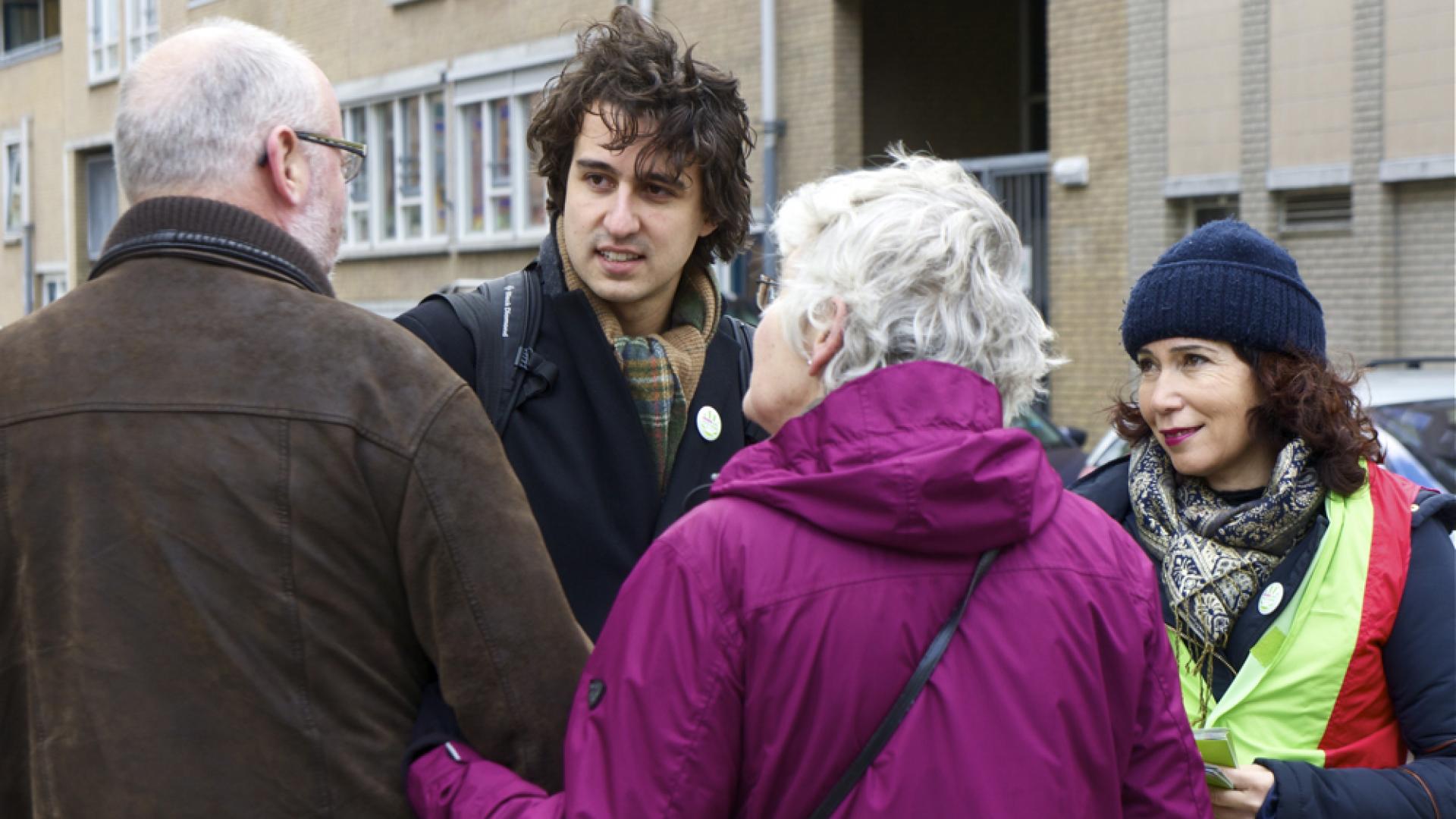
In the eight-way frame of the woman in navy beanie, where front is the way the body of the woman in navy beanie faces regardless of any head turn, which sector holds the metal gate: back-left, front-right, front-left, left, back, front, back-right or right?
back-right

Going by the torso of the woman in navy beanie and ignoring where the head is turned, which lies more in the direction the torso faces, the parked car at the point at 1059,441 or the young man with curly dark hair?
the young man with curly dark hair

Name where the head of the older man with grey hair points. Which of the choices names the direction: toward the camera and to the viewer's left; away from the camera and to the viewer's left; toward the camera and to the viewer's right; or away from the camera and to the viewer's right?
away from the camera and to the viewer's right

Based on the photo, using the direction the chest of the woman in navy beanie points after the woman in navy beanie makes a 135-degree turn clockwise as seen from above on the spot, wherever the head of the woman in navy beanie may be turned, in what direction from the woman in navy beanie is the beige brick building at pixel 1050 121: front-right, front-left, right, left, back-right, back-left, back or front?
front

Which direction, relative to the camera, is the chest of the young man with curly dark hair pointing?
toward the camera

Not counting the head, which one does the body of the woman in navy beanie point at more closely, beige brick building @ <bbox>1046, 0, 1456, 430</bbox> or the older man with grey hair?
the older man with grey hair

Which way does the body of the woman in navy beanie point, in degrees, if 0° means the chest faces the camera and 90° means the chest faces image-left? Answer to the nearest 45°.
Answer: approximately 45°

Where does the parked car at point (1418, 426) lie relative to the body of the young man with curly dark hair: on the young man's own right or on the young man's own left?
on the young man's own left

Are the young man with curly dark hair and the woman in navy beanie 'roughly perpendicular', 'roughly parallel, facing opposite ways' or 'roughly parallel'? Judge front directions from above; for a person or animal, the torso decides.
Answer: roughly perpendicular

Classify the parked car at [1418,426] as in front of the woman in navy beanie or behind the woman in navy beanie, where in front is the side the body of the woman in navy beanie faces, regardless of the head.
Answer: behind

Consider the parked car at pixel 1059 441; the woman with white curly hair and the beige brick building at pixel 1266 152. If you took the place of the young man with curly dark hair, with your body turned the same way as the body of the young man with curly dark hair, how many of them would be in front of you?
1

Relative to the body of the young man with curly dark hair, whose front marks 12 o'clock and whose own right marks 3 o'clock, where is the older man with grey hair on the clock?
The older man with grey hair is roughly at 1 o'clock from the young man with curly dark hair.

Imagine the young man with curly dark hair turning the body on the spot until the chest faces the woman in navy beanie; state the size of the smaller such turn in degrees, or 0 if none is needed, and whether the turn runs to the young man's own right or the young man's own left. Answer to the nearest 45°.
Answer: approximately 45° to the young man's own left

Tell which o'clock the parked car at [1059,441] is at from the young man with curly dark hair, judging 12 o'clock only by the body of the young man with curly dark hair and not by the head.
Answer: The parked car is roughly at 7 o'clock from the young man with curly dark hair.

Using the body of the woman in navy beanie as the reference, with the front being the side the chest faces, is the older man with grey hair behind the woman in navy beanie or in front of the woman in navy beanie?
in front

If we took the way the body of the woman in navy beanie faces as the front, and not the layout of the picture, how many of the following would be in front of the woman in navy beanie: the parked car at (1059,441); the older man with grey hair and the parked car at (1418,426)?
1

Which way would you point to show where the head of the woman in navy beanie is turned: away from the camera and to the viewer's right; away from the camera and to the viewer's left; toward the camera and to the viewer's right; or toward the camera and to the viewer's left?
toward the camera and to the viewer's left

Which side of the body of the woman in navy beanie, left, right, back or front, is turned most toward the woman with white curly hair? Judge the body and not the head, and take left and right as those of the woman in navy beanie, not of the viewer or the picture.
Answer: front

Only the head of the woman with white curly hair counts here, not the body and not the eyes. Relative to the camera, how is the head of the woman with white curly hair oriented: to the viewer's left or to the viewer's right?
to the viewer's left
